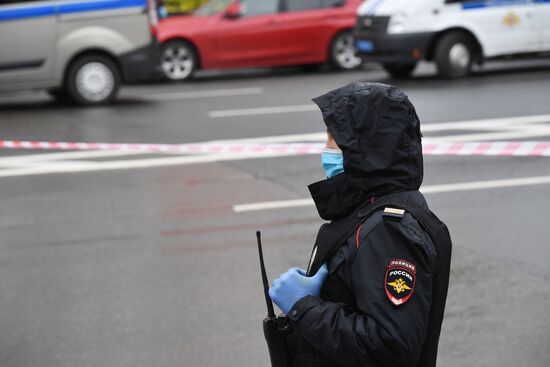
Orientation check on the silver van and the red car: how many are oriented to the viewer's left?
2

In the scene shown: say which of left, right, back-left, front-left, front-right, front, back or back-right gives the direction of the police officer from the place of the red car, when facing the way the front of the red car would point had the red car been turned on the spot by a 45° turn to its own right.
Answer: back-left

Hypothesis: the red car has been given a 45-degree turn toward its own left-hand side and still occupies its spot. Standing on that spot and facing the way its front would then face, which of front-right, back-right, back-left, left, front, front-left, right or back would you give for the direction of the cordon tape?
front-left

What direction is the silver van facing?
to the viewer's left

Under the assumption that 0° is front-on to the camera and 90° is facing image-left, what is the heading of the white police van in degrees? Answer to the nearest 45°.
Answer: approximately 45°

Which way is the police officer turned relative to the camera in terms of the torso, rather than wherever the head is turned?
to the viewer's left

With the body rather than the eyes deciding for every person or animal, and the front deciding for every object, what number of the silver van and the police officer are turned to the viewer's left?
2

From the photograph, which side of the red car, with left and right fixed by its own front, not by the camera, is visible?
left

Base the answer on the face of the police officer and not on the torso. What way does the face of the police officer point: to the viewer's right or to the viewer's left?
to the viewer's left

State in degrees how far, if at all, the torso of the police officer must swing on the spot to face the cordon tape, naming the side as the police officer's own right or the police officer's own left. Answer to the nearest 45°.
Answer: approximately 90° to the police officer's own right
